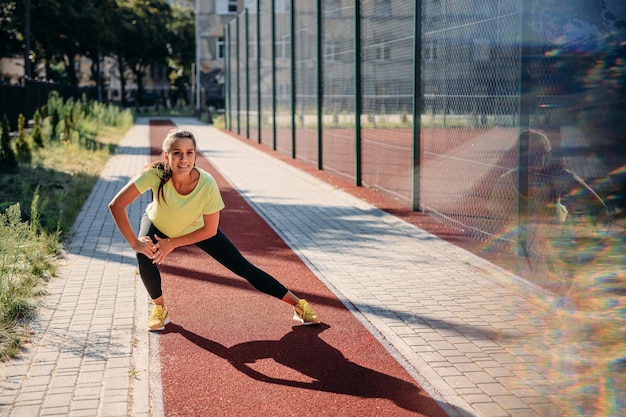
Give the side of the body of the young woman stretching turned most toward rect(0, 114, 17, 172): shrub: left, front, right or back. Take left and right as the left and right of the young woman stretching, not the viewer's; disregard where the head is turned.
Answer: back

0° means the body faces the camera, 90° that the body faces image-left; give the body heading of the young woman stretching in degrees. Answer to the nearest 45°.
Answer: approximately 0°

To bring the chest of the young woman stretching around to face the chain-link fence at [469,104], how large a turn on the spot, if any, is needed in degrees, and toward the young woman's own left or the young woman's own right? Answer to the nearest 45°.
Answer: approximately 135° to the young woman's own left
